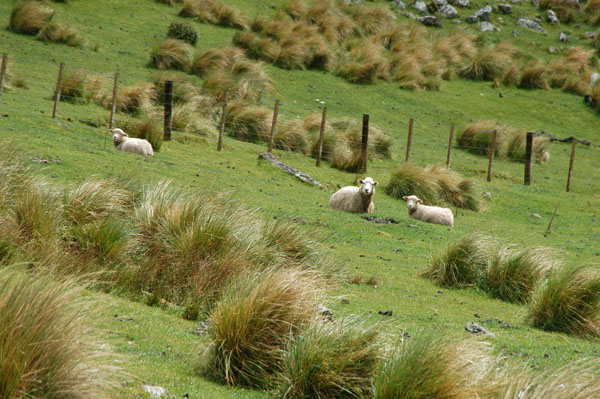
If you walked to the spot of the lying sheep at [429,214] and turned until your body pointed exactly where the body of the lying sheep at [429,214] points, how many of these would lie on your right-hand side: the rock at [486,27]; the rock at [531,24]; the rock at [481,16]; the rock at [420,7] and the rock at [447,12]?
5

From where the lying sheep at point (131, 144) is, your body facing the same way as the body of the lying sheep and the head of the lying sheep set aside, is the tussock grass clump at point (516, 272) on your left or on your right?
on your left

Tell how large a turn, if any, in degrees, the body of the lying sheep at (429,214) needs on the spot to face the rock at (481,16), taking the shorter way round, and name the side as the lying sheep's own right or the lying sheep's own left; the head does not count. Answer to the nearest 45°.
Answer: approximately 90° to the lying sheep's own right

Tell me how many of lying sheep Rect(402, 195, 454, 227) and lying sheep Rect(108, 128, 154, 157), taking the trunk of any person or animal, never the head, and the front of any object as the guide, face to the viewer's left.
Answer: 2

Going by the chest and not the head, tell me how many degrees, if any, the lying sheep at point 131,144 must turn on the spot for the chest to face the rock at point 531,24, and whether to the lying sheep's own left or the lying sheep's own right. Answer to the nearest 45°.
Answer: approximately 135° to the lying sheep's own right

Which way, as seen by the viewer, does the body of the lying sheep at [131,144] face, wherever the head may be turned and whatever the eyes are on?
to the viewer's left

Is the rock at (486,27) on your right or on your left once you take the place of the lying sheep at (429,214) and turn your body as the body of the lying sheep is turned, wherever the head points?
on your right

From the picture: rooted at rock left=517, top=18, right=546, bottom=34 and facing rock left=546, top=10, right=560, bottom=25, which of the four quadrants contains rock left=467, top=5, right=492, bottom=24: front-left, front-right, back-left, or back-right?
back-left

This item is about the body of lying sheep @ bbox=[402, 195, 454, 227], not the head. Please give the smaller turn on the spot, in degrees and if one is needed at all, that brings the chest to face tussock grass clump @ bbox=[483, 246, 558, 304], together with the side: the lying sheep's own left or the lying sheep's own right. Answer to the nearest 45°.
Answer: approximately 90° to the lying sheep's own left

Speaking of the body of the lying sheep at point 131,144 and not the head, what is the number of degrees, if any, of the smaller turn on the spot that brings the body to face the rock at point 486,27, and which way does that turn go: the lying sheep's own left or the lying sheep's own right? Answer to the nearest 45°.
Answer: approximately 135° to the lying sheep's own right

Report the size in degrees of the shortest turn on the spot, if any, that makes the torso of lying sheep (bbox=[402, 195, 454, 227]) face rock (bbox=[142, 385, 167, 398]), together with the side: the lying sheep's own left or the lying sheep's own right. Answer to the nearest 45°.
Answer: approximately 90° to the lying sheep's own left

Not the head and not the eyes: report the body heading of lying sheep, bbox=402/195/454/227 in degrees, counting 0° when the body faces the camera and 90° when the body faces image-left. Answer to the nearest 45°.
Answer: approximately 90°

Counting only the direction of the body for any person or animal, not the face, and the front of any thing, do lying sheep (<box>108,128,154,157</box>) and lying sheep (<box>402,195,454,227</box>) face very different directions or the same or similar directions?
same or similar directions

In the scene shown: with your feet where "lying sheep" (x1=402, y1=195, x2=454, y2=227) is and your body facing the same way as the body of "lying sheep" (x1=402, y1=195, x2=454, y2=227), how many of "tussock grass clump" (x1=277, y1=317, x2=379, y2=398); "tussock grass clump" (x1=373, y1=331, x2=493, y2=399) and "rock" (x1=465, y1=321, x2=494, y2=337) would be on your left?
3
